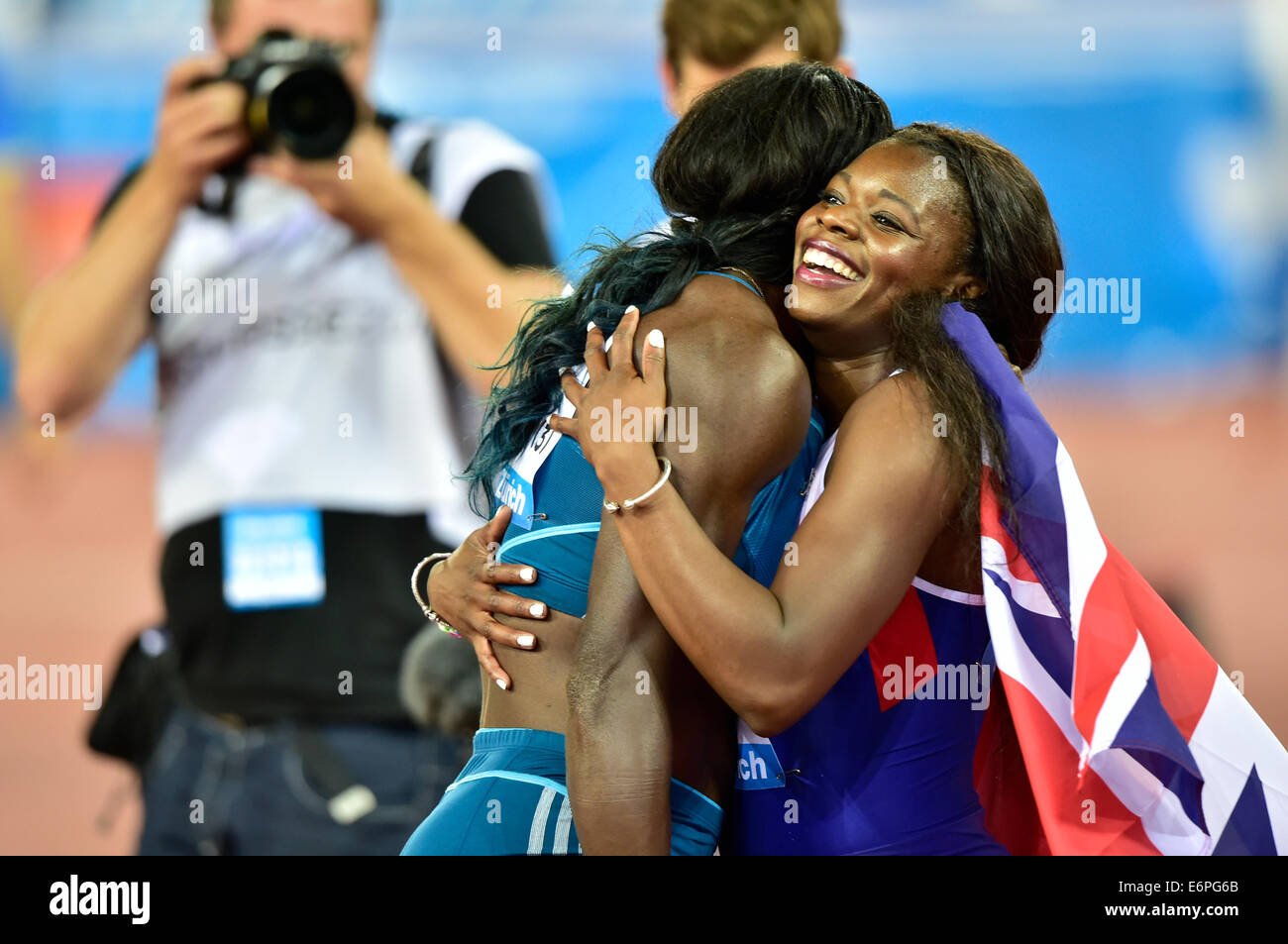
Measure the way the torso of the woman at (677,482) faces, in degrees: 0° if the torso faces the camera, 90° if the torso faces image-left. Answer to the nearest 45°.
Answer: approximately 225°

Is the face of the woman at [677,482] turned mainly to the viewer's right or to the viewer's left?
to the viewer's right

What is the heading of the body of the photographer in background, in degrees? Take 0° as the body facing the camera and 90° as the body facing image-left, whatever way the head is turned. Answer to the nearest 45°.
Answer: approximately 0°

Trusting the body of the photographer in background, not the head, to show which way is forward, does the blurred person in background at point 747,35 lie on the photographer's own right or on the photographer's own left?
on the photographer's own left

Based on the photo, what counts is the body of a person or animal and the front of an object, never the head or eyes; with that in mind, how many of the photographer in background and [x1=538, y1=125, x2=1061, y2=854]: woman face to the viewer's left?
1

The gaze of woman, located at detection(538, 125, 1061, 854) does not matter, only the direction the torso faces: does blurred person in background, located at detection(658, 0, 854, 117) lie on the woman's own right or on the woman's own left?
on the woman's own right

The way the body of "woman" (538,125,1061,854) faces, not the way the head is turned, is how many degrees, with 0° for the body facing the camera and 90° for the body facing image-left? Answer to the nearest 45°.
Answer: approximately 90°
